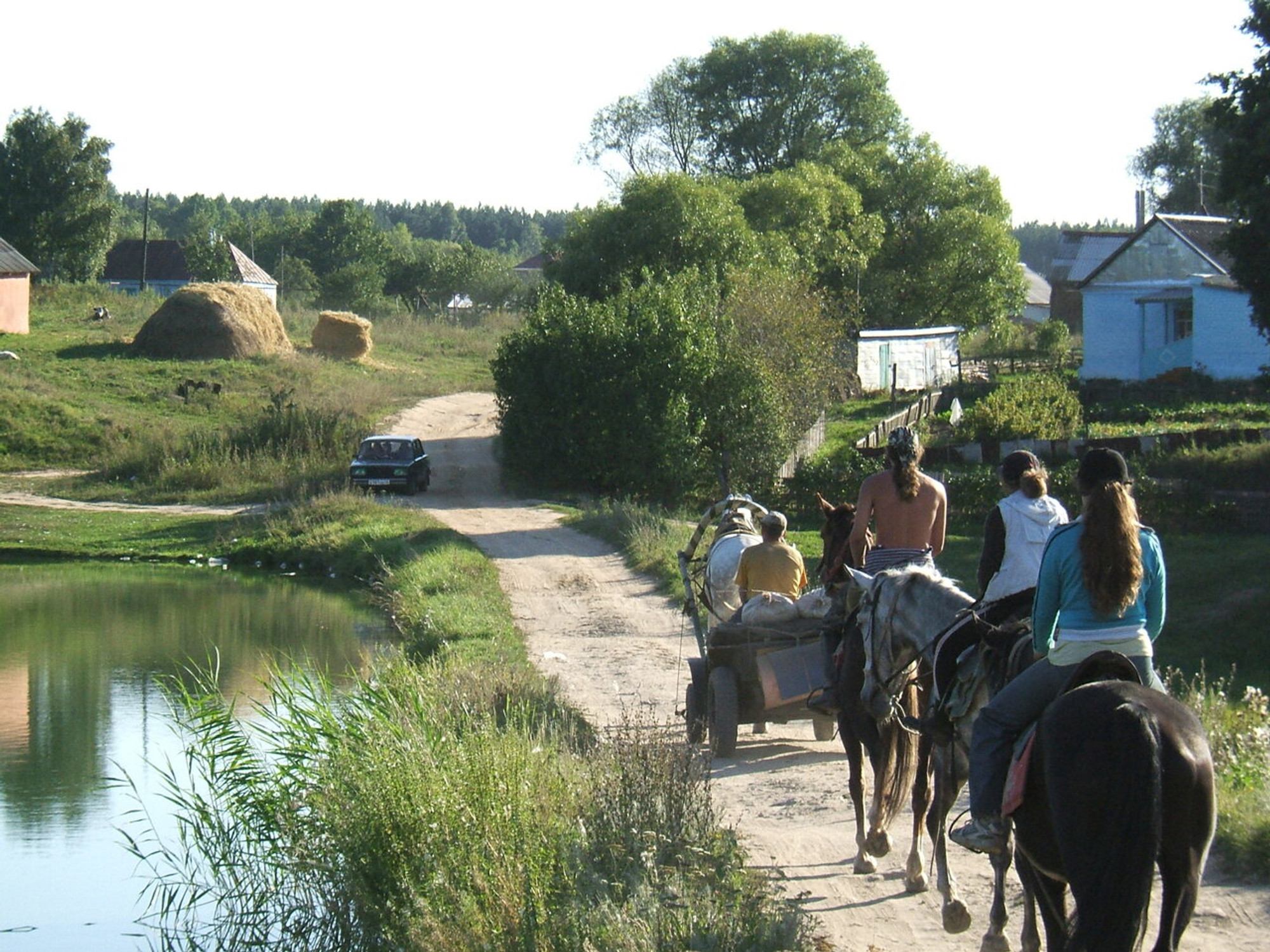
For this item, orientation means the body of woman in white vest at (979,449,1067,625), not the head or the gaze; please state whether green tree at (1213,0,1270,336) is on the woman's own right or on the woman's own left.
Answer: on the woman's own right

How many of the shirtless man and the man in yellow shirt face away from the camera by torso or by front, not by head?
2

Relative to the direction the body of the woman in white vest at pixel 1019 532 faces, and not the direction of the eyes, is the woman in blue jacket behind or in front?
behind

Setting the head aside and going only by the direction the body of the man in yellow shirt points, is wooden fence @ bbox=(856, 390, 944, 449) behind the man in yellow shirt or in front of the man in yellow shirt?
in front

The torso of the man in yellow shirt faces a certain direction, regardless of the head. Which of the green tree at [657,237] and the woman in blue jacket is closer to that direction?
the green tree

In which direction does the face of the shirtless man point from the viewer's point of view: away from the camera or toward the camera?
away from the camera

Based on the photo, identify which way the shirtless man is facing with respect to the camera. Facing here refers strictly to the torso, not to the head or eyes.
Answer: away from the camera

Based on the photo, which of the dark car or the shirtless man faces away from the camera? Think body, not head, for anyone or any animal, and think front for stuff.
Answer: the shirtless man

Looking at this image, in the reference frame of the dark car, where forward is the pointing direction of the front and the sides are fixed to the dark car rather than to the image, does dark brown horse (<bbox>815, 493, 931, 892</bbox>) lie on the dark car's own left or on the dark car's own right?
on the dark car's own left

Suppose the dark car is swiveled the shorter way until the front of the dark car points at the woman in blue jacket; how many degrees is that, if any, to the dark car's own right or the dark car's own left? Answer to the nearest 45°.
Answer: approximately 45° to the dark car's own left

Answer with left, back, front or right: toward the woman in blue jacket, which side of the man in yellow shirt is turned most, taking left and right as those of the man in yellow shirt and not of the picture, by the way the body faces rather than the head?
back

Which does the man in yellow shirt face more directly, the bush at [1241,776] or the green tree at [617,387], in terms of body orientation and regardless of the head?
the green tree

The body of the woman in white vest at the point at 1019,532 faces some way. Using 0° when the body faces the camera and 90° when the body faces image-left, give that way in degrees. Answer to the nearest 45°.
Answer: approximately 135°

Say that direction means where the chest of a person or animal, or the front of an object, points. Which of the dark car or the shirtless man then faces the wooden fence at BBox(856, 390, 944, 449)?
the shirtless man

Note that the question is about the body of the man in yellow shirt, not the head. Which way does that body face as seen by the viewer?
away from the camera

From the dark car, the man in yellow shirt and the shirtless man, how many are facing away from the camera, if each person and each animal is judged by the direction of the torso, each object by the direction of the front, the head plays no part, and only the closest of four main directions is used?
2

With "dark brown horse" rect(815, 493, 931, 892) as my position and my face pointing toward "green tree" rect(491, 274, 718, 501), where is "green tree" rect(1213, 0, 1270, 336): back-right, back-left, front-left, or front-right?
front-right
